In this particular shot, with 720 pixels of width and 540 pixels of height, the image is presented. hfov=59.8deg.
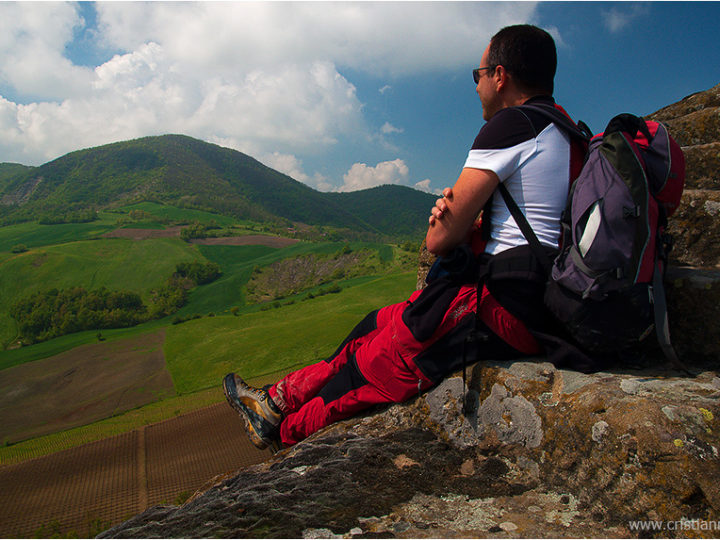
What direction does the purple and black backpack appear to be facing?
to the viewer's right

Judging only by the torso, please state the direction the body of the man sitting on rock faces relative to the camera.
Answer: to the viewer's left

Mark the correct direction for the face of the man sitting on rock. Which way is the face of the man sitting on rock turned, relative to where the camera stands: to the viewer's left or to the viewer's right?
to the viewer's left
